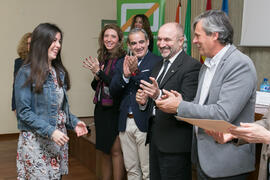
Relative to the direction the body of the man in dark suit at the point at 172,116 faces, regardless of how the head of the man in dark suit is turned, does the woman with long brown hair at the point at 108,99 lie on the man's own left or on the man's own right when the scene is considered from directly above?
on the man's own right

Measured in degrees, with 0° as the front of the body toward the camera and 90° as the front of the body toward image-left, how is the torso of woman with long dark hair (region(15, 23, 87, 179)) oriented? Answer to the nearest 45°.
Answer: approximately 315°

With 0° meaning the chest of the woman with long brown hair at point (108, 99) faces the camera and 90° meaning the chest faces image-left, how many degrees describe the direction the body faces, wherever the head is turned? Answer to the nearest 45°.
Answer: approximately 45°

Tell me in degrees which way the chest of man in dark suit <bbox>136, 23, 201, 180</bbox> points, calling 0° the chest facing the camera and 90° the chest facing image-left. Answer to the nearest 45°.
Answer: approximately 45°

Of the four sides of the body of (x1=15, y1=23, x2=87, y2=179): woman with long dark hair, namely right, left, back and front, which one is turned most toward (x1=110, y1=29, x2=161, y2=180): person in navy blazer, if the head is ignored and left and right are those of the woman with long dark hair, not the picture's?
left

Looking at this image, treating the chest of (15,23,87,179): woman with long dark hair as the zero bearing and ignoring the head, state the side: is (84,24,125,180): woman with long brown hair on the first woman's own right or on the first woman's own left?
on the first woman's own left

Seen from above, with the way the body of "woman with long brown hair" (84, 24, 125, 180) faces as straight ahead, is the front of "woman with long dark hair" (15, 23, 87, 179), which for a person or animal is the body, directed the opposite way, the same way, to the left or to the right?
to the left
